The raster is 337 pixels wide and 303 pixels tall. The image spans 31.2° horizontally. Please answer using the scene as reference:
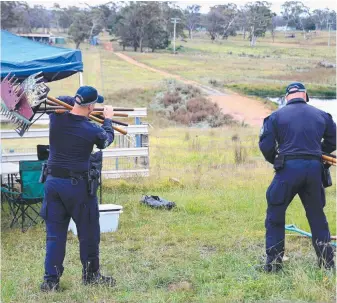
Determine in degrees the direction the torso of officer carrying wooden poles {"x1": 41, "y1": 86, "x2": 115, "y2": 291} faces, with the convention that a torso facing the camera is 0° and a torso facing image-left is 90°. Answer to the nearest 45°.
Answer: approximately 225°

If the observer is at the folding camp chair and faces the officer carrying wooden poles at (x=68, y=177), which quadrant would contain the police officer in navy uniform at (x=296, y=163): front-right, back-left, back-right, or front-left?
front-left

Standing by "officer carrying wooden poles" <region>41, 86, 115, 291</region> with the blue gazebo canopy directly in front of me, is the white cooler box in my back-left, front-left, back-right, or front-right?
front-right

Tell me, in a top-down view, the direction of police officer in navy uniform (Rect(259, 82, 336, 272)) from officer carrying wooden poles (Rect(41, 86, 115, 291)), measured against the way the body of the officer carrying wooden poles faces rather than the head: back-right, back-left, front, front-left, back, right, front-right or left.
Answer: front-right

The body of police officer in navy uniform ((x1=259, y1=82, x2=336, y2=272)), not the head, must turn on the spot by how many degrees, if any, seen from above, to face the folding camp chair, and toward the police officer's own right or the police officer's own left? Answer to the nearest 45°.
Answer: approximately 90° to the police officer's own left

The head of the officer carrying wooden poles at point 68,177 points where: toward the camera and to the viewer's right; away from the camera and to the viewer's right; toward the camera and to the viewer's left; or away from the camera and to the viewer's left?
away from the camera and to the viewer's right

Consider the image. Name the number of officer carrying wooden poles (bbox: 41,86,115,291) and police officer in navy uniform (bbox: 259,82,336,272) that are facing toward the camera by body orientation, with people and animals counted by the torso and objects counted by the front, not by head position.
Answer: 0

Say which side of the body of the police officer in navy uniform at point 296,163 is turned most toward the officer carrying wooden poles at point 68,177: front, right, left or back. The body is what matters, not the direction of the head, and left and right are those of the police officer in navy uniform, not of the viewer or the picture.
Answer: left

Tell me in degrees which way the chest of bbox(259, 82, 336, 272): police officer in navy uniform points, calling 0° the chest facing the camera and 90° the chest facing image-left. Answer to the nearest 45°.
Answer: approximately 180°
